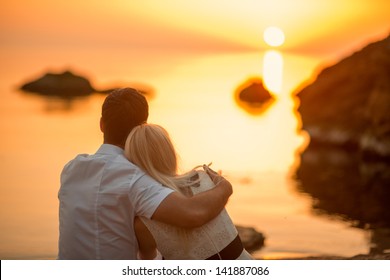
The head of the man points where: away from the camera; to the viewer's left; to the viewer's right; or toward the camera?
away from the camera

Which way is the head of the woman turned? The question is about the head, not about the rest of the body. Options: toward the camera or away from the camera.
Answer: away from the camera

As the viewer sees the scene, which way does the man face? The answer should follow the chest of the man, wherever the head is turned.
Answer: away from the camera
